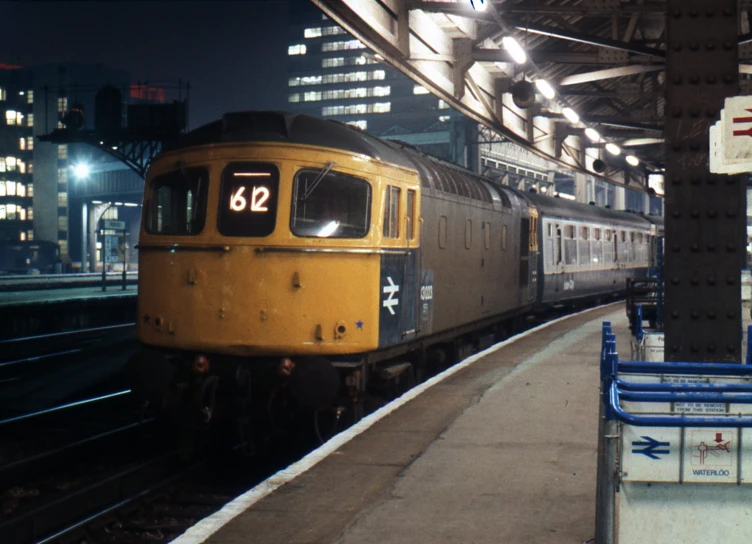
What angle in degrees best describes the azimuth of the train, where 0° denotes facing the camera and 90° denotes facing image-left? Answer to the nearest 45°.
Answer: approximately 45°

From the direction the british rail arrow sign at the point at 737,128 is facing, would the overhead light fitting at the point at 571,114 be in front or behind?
behind

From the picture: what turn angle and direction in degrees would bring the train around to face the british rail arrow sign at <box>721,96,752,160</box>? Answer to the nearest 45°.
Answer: approximately 90° to its left

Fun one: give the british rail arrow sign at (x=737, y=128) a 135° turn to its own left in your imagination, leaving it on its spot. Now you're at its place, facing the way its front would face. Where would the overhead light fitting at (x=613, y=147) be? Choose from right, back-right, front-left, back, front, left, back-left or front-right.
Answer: front-left

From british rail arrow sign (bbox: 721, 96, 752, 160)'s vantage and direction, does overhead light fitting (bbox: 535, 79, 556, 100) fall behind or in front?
behind
